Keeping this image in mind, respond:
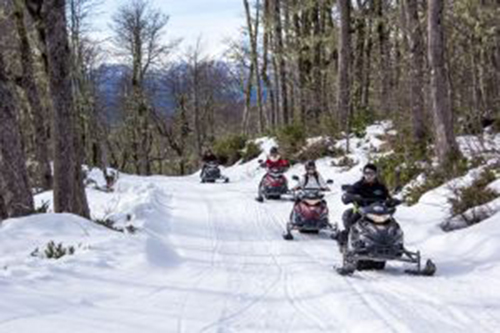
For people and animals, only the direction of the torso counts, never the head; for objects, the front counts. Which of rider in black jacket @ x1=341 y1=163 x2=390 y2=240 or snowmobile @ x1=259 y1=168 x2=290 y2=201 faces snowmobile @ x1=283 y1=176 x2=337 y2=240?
snowmobile @ x1=259 y1=168 x2=290 y2=201

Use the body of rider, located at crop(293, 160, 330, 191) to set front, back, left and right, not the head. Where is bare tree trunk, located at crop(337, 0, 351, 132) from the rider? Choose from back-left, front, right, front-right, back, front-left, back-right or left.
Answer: back

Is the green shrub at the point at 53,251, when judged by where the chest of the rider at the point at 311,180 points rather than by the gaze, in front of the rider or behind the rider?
in front

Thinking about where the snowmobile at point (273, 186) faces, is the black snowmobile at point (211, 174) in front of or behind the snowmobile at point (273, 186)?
behind

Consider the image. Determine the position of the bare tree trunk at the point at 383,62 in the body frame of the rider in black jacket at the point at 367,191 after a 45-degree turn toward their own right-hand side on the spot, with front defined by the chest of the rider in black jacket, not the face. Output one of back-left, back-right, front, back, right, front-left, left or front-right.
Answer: back-right

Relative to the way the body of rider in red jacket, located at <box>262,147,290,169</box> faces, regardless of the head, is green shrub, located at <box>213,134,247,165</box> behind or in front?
behind

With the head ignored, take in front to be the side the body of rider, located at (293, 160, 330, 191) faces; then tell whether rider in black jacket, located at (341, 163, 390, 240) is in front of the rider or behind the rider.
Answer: in front

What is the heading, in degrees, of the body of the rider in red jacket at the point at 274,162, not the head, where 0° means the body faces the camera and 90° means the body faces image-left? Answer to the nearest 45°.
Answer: approximately 0°

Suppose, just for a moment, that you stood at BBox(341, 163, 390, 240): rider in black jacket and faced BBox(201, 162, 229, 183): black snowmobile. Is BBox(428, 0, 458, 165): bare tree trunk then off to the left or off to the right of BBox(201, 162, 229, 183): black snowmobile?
right

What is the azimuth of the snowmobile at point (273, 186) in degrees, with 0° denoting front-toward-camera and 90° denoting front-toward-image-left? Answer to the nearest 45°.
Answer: approximately 0°
